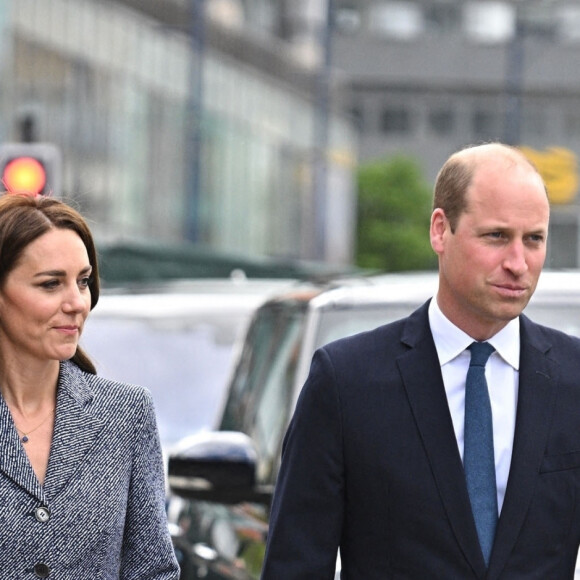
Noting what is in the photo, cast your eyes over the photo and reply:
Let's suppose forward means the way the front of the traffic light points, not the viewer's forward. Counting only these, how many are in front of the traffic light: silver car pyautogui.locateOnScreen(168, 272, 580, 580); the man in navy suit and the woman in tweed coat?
3

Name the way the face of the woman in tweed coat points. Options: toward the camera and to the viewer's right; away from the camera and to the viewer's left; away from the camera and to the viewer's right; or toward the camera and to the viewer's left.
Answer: toward the camera and to the viewer's right

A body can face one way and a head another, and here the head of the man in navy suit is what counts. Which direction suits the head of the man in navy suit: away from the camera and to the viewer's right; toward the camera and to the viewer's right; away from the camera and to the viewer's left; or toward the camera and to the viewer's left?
toward the camera and to the viewer's right

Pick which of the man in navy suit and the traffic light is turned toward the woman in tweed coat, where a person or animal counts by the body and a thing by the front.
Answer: the traffic light

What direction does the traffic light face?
toward the camera

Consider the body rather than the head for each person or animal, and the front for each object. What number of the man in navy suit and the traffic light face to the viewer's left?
0

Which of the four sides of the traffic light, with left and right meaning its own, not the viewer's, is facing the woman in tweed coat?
front

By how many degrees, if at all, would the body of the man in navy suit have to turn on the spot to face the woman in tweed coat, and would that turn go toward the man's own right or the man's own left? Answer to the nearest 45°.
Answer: approximately 135° to the man's own right

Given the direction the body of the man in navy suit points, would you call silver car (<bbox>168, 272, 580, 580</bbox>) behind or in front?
behind

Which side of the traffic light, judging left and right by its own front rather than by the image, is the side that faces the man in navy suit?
front
